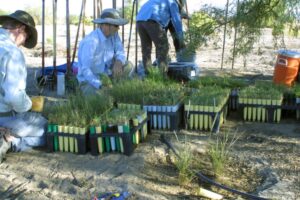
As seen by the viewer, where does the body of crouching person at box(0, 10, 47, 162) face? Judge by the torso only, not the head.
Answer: to the viewer's right

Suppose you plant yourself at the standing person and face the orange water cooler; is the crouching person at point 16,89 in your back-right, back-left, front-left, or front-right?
back-right

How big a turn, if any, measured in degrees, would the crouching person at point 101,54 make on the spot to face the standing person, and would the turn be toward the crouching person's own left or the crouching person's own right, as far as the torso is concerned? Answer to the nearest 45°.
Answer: approximately 90° to the crouching person's own left
